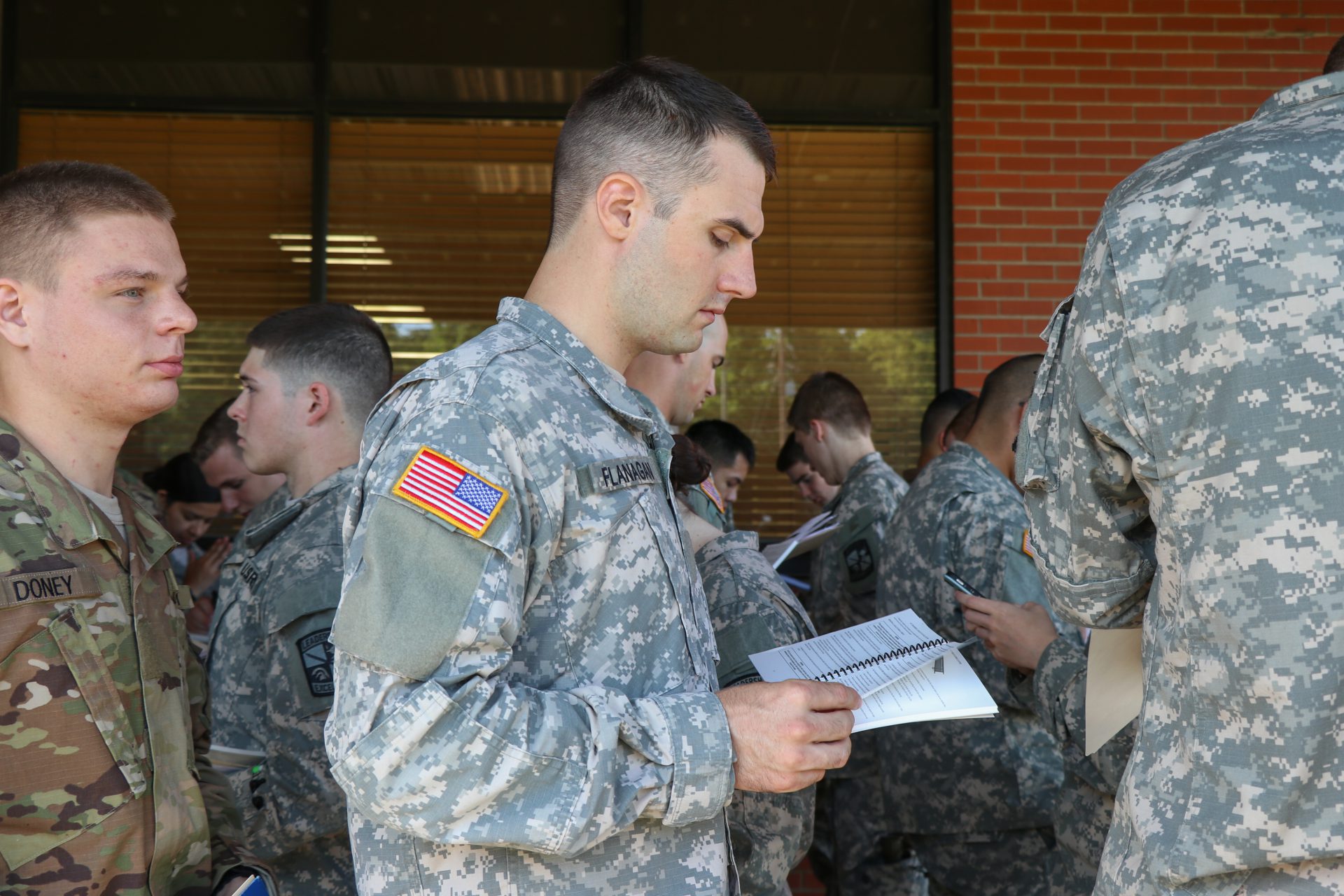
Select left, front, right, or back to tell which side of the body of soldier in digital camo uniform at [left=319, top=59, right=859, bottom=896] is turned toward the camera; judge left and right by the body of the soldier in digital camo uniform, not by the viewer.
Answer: right

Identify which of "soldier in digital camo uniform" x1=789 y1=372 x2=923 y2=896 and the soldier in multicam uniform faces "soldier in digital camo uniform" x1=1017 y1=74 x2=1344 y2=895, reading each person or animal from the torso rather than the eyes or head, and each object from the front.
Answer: the soldier in multicam uniform

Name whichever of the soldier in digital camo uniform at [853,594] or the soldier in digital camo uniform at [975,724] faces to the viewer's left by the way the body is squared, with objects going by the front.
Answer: the soldier in digital camo uniform at [853,594]

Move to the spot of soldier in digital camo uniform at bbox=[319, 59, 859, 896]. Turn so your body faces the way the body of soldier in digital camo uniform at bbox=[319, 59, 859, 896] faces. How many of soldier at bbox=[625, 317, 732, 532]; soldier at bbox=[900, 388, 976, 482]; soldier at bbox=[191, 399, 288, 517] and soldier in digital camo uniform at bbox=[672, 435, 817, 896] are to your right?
0

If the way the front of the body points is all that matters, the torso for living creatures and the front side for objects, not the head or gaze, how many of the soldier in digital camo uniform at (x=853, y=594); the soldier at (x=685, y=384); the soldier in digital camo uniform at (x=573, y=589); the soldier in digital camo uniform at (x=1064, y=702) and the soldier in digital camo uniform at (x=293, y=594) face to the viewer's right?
2

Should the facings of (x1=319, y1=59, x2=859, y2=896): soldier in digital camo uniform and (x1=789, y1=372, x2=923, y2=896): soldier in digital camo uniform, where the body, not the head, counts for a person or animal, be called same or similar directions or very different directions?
very different directions

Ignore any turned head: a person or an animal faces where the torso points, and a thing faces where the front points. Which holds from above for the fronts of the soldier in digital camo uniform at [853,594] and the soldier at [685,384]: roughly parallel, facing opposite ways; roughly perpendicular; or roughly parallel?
roughly parallel, facing opposite ways

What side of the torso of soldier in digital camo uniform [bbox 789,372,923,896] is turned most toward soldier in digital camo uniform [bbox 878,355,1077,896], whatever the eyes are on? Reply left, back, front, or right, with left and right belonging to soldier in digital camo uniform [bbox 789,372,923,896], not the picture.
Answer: back

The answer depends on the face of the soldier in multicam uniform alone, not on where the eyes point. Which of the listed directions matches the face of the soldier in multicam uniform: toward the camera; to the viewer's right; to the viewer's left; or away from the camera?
to the viewer's right

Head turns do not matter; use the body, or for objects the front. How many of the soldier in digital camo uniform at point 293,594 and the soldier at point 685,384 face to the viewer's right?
1

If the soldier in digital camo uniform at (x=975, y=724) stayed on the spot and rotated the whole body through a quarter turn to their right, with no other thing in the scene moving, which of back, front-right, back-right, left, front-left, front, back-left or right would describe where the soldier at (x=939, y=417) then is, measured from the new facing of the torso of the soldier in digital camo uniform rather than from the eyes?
back-left
